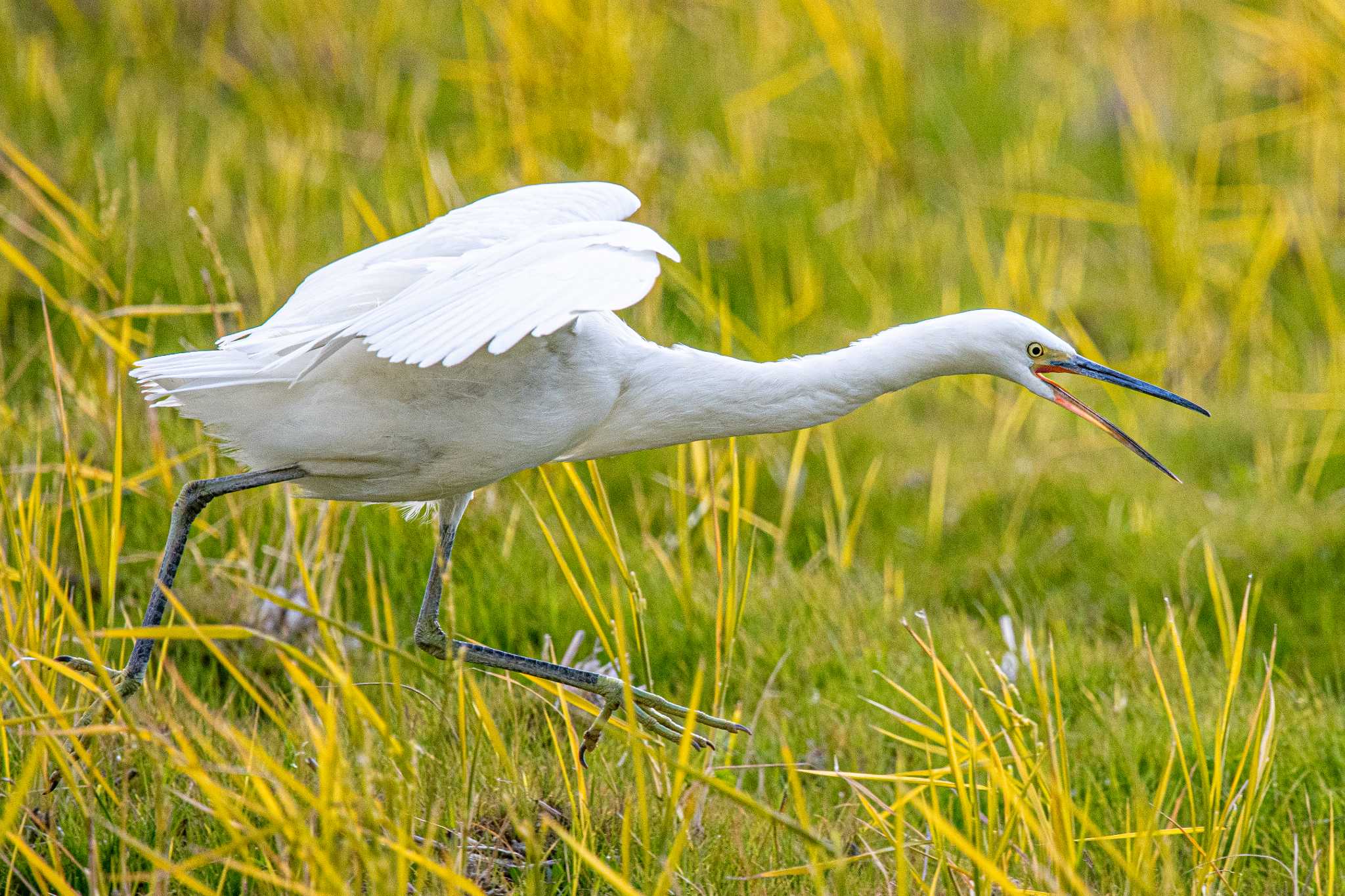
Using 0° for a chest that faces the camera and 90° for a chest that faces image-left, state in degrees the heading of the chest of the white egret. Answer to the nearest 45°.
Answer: approximately 270°
